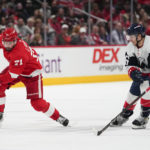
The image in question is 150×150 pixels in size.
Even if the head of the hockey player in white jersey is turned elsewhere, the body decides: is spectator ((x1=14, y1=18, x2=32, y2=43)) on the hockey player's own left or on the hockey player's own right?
on the hockey player's own right

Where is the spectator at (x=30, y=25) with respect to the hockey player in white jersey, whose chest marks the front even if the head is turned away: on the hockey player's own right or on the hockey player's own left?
on the hockey player's own right

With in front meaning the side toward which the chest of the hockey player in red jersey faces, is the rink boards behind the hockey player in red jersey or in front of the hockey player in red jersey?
behind

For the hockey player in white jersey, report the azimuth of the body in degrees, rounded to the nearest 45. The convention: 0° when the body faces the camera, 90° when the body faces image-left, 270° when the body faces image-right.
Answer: approximately 45°
